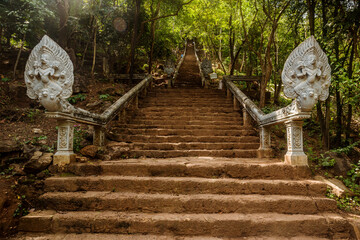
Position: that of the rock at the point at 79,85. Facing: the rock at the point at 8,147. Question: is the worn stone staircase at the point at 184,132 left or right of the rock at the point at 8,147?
left

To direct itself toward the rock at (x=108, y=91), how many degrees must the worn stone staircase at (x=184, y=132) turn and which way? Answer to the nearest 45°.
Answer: approximately 135° to its right

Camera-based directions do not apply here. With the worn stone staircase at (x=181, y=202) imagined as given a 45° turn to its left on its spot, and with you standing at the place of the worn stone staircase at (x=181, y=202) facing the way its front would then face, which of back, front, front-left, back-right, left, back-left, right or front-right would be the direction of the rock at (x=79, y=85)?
back

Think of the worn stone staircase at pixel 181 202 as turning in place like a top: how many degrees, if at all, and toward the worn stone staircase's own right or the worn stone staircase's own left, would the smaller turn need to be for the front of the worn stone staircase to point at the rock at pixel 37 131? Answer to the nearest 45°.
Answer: approximately 135° to the worn stone staircase's own right

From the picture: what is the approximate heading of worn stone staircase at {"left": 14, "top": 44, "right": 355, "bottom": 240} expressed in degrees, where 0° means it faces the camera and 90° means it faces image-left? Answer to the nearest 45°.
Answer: approximately 0°

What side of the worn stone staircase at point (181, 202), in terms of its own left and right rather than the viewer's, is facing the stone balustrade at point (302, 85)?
left

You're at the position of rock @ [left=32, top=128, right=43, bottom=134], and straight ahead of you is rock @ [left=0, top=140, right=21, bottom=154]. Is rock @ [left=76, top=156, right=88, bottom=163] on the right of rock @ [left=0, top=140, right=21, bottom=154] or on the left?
left

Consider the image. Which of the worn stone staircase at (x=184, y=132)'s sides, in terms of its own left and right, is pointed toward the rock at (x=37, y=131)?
right

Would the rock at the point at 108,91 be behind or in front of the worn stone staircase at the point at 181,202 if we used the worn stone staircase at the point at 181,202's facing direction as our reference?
behind
